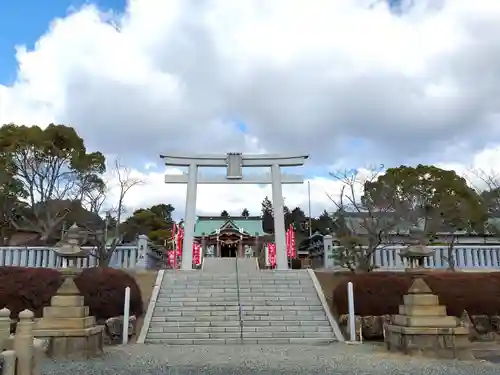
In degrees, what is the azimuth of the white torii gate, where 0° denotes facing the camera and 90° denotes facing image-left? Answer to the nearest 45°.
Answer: approximately 0°

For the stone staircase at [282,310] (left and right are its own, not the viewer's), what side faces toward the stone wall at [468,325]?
left

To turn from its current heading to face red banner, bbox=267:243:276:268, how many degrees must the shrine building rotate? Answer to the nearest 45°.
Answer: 0° — it already faces it

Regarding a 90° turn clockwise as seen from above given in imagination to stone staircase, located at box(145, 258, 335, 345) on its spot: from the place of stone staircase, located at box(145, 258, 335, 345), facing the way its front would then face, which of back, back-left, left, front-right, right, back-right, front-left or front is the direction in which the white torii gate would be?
right

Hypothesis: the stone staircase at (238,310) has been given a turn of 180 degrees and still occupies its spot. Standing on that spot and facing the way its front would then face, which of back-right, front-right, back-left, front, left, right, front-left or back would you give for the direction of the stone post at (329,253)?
front-right

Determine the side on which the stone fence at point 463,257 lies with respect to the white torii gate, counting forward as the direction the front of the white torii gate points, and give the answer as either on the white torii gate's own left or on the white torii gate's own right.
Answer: on the white torii gate's own left

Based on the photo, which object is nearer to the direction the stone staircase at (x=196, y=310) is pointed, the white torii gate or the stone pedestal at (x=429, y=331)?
the stone pedestal

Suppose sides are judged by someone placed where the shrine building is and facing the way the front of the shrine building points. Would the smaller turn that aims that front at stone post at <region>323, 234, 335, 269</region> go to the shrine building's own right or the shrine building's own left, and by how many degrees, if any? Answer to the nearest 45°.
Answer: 0° — it already faces it

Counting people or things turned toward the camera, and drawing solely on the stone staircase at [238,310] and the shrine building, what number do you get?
2
